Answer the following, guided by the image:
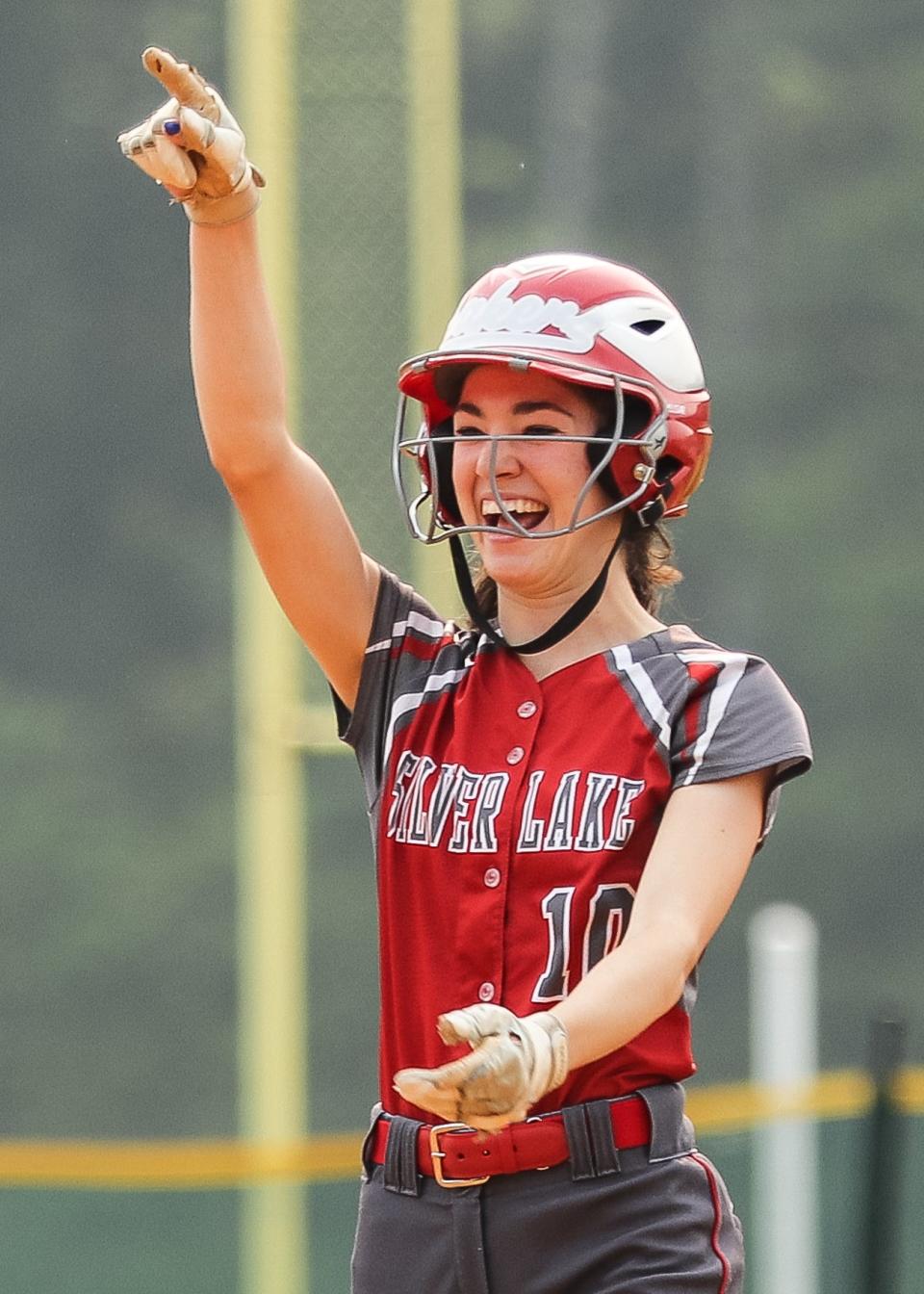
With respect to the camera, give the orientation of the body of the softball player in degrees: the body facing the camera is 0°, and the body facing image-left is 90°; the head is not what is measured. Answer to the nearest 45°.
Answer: approximately 45°

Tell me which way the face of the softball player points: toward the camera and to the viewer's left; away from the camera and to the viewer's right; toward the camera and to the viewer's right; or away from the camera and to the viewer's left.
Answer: toward the camera and to the viewer's left

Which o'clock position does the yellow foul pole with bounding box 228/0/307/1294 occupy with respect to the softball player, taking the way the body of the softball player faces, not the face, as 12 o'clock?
The yellow foul pole is roughly at 4 o'clock from the softball player.

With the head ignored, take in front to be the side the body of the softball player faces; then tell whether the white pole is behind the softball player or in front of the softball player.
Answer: behind

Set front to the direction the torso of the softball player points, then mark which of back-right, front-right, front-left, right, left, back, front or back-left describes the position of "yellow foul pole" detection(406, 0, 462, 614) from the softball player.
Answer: back-right
